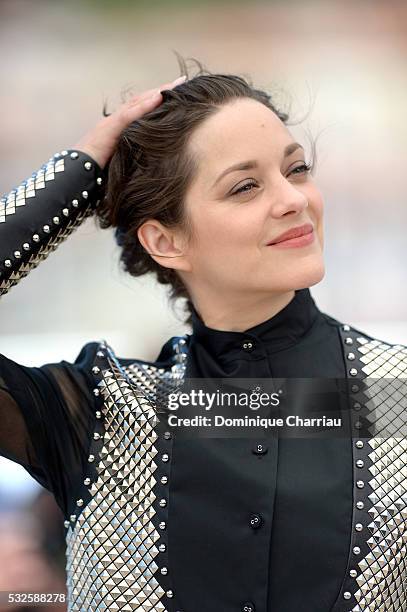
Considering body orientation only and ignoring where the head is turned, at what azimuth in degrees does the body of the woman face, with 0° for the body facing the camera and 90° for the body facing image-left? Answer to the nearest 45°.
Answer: approximately 0°

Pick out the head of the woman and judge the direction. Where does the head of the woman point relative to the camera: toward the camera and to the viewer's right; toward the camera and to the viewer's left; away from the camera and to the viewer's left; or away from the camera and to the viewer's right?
toward the camera and to the viewer's right
